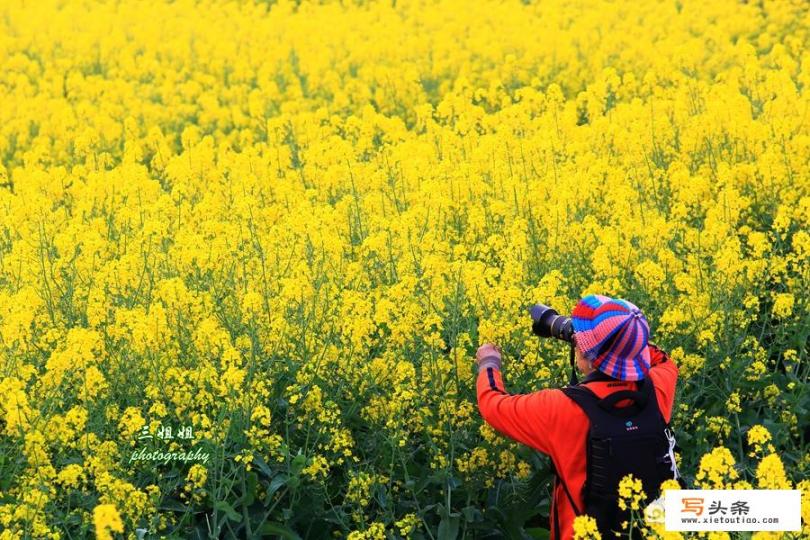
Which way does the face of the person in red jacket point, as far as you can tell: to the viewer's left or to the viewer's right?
to the viewer's left

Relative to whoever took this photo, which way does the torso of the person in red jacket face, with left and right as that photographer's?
facing away from the viewer and to the left of the viewer
